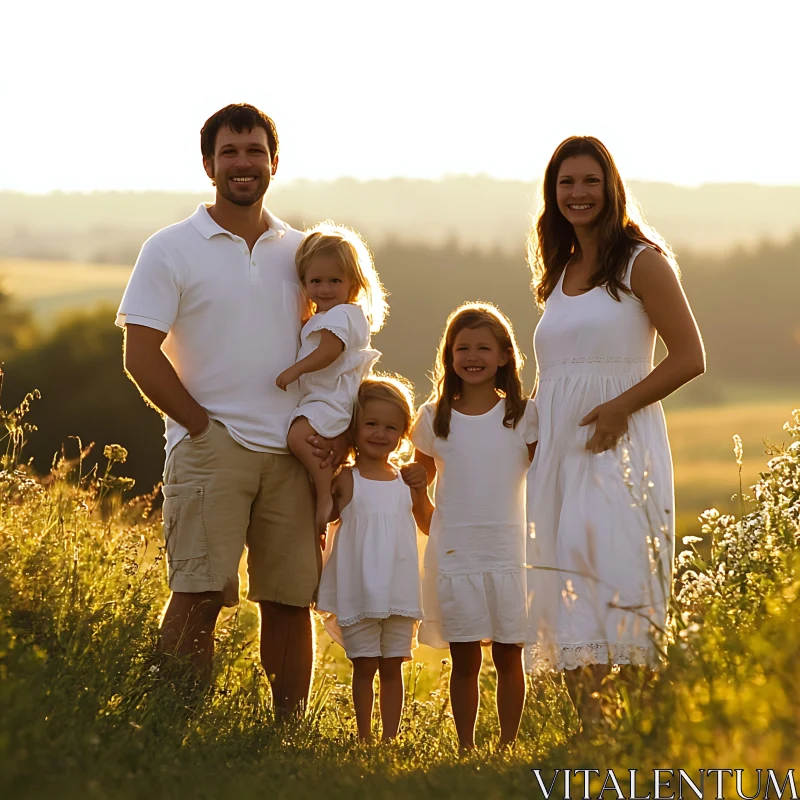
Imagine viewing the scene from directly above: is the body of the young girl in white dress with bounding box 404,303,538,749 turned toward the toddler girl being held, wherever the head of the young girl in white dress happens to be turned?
no

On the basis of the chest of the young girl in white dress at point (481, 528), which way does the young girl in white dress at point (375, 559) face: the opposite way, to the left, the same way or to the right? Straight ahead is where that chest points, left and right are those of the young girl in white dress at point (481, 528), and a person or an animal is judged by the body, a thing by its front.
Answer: the same way

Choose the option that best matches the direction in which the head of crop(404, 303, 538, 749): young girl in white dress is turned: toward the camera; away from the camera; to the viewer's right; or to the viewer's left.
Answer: toward the camera

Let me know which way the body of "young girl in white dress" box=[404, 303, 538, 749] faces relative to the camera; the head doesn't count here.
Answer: toward the camera

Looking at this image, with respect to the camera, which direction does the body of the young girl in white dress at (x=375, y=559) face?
toward the camera

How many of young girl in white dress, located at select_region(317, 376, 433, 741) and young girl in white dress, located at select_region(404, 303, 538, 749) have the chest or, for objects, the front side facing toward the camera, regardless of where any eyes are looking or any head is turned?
2

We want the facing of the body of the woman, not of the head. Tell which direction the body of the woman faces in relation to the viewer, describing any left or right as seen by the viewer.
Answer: facing the viewer and to the left of the viewer

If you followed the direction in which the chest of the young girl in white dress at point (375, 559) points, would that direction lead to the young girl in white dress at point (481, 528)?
no

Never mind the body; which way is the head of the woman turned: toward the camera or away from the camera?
toward the camera

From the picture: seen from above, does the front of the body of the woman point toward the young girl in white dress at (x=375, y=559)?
no

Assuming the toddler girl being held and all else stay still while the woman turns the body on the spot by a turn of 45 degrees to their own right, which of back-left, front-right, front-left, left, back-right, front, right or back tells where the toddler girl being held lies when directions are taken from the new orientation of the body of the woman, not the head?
front

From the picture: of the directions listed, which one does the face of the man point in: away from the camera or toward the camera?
toward the camera

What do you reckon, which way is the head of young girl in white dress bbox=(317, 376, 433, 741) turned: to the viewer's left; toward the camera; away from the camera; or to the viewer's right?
toward the camera
